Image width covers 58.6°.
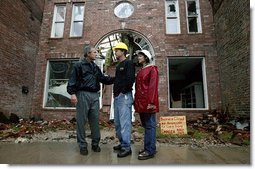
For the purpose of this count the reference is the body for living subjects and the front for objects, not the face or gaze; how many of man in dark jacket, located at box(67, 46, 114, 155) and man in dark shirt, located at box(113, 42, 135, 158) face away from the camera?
0

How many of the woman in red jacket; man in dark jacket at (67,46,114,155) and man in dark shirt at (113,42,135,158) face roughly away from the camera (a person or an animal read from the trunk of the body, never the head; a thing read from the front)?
0

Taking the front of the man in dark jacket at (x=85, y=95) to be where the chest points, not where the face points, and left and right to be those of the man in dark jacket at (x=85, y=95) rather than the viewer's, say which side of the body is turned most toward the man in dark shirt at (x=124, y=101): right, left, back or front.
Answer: front

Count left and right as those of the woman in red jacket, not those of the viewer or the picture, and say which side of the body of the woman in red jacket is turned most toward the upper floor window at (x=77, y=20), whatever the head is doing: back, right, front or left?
right

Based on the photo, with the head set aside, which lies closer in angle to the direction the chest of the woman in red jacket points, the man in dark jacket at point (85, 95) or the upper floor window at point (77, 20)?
the man in dark jacket

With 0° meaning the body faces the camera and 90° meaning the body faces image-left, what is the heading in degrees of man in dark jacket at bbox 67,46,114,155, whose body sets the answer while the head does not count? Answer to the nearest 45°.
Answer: approximately 315°

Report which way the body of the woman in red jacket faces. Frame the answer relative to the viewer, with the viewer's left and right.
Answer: facing the viewer and to the left of the viewer

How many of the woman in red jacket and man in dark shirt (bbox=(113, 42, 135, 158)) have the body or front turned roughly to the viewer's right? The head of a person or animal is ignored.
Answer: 0
